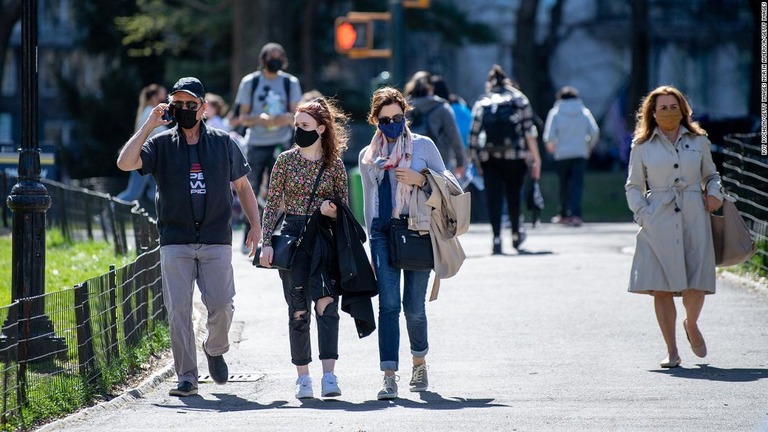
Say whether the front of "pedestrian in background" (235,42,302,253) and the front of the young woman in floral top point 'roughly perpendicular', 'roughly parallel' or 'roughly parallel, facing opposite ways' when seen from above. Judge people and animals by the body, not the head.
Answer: roughly parallel

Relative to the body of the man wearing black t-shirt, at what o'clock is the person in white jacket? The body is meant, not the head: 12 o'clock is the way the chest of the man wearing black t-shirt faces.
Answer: The person in white jacket is roughly at 7 o'clock from the man wearing black t-shirt.

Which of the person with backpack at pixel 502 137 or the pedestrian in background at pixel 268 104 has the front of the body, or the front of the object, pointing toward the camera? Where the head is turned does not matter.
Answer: the pedestrian in background

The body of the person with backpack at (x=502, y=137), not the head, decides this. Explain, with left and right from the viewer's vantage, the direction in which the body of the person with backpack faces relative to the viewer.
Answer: facing away from the viewer

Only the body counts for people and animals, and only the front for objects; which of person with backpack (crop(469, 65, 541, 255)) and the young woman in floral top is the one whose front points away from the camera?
the person with backpack

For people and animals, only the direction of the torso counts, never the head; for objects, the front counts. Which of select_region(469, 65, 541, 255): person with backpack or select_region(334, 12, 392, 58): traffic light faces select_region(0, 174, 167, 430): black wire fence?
the traffic light

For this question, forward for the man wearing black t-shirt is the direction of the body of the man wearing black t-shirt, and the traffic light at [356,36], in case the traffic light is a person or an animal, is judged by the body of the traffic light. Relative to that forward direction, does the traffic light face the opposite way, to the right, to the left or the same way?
the same way

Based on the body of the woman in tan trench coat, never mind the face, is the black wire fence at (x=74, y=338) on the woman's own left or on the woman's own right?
on the woman's own right

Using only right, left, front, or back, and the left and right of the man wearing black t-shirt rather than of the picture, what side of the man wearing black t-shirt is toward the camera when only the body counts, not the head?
front

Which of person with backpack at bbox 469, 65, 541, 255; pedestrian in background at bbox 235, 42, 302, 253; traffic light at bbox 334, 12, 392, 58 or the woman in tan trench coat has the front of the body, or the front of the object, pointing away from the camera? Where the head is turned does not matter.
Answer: the person with backpack

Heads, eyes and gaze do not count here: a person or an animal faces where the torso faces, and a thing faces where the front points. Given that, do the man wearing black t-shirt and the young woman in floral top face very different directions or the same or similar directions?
same or similar directions

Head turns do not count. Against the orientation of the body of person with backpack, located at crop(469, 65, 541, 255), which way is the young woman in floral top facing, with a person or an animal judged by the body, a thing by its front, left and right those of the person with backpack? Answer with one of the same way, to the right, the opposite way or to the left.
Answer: the opposite way

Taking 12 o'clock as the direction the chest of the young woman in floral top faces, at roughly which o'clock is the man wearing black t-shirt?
The man wearing black t-shirt is roughly at 3 o'clock from the young woman in floral top.

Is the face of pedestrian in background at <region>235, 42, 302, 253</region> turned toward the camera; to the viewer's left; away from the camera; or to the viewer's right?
toward the camera
